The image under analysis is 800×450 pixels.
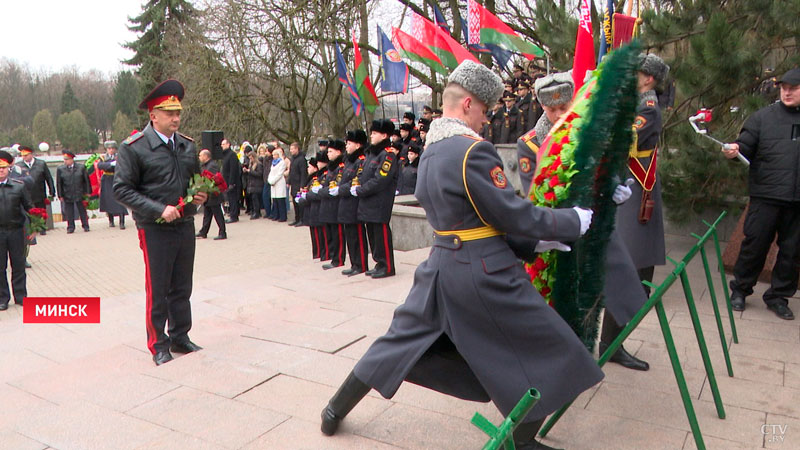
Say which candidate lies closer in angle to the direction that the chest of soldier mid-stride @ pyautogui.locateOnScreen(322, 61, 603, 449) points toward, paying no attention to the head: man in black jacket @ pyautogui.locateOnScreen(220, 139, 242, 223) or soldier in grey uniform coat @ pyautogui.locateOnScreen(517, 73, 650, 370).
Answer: the soldier in grey uniform coat

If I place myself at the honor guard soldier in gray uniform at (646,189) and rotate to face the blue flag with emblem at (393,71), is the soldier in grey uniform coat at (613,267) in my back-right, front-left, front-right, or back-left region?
back-left

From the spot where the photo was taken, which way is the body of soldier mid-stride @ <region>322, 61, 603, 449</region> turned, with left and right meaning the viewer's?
facing away from the viewer and to the right of the viewer

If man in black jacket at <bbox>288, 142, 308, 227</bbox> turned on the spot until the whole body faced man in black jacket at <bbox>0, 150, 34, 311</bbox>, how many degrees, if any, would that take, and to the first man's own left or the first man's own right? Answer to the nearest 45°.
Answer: approximately 45° to the first man's own left

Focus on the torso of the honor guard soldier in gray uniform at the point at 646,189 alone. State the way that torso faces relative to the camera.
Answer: to the viewer's left

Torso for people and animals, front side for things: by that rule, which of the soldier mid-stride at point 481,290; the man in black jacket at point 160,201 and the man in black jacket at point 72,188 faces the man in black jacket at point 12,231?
the man in black jacket at point 72,188

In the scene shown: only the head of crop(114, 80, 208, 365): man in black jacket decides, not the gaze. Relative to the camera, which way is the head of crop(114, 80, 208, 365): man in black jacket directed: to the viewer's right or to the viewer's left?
to the viewer's right
